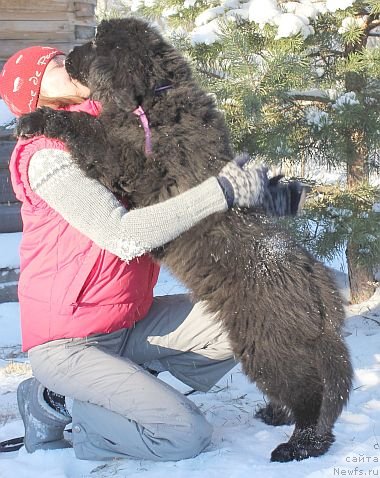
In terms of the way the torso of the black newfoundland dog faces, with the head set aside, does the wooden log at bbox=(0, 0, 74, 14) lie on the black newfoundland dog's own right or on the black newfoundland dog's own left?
on the black newfoundland dog's own right

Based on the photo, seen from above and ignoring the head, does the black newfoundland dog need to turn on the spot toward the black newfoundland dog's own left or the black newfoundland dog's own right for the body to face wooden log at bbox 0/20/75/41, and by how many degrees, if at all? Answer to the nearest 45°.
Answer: approximately 90° to the black newfoundland dog's own right

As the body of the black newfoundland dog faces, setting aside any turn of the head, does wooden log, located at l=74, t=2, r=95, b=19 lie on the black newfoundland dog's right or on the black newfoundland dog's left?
on the black newfoundland dog's right

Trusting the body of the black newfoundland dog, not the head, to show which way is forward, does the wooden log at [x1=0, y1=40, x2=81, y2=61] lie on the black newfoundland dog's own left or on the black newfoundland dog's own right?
on the black newfoundland dog's own right

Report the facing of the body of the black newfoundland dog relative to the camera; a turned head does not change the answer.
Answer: to the viewer's left

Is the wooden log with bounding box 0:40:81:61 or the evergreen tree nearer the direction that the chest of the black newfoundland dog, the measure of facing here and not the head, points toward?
the wooden log

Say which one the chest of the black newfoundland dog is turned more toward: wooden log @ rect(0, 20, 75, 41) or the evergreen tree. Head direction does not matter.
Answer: the wooden log
